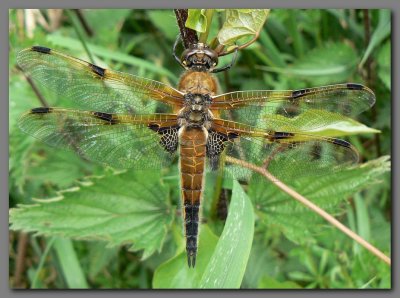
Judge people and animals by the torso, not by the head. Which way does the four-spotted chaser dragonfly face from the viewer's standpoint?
away from the camera

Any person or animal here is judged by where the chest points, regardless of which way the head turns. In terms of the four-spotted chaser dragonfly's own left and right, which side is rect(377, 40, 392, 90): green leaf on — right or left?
on its right

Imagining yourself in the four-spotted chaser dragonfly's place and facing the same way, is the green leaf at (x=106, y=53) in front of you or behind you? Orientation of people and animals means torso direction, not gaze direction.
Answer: in front
